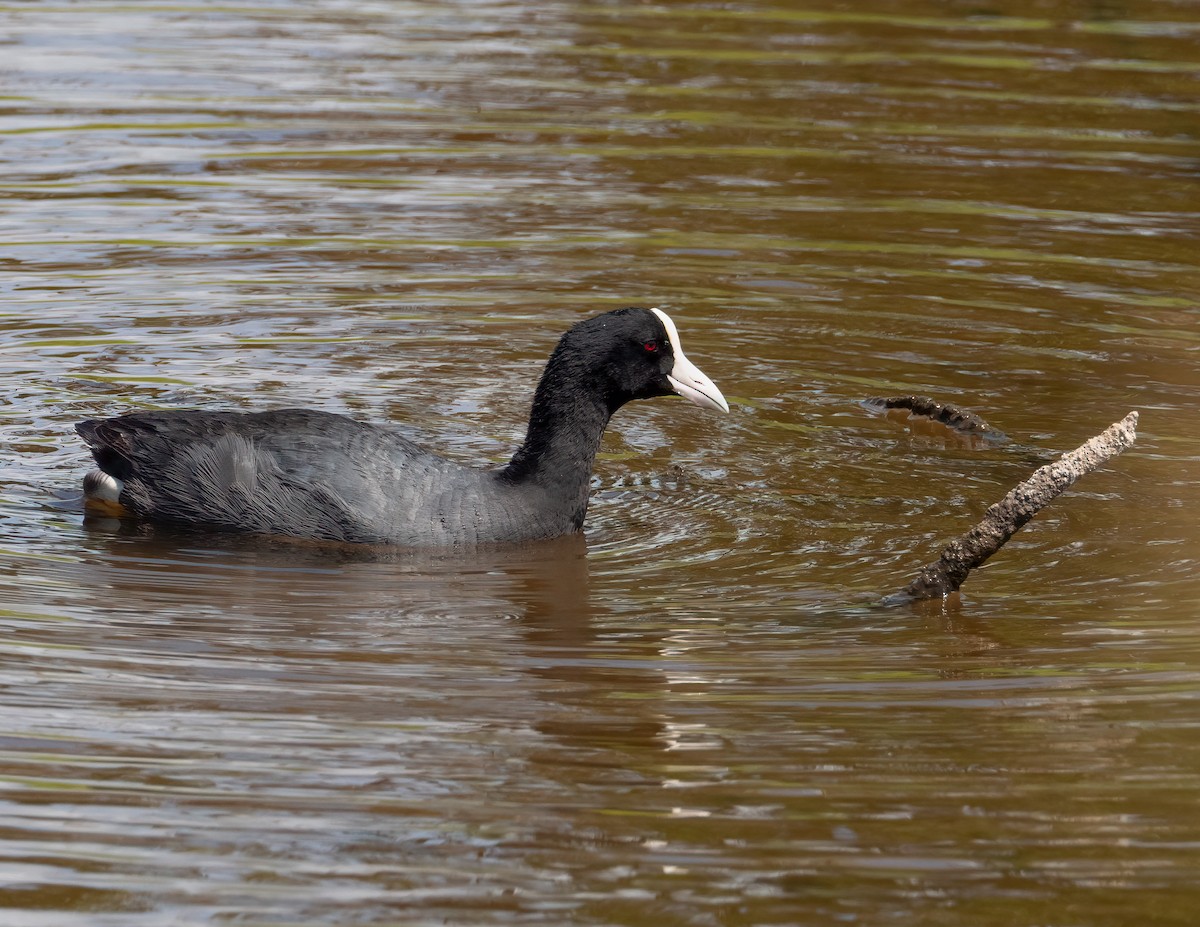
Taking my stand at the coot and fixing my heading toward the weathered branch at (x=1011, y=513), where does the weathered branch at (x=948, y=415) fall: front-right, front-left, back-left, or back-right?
front-left

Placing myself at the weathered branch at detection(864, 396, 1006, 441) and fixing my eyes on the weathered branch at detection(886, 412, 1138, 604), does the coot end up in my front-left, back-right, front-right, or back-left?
front-right

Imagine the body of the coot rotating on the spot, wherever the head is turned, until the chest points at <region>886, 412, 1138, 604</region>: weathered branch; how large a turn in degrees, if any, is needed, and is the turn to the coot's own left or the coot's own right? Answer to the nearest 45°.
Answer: approximately 45° to the coot's own right

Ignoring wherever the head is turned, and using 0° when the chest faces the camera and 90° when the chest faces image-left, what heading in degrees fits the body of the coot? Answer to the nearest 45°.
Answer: approximately 270°

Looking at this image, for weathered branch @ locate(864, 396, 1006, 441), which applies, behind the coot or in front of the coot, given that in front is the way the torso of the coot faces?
in front

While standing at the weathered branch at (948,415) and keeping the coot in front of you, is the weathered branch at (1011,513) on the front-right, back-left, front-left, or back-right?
front-left

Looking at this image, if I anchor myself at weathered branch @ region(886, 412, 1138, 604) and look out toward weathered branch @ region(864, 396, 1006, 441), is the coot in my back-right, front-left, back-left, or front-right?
front-left

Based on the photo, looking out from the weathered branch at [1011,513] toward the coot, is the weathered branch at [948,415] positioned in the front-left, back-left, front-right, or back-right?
front-right

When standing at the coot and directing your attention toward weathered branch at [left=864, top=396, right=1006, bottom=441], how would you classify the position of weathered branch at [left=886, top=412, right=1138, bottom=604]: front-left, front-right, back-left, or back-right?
front-right
